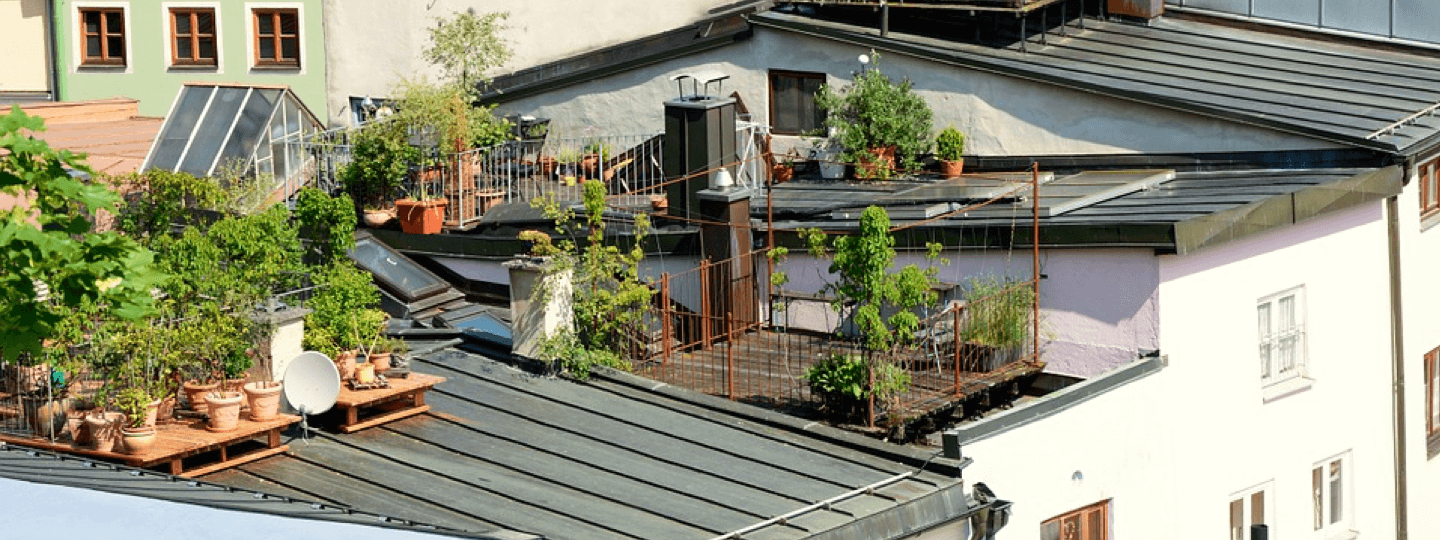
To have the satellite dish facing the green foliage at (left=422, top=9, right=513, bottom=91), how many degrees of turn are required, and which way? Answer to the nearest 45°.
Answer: approximately 180°

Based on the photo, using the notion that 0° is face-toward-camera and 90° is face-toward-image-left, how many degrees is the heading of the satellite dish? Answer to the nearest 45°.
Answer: approximately 0°

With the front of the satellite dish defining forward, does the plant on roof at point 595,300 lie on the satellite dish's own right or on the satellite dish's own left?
on the satellite dish's own left

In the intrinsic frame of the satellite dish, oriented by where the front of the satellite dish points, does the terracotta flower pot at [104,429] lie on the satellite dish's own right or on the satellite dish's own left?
on the satellite dish's own right

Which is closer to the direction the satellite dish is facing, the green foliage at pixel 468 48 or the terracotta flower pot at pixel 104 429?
the terracotta flower pot

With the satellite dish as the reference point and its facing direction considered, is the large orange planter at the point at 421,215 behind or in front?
behind

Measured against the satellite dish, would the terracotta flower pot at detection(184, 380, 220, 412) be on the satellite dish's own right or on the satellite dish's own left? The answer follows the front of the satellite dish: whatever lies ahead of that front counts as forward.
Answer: on the satellite dish's own right

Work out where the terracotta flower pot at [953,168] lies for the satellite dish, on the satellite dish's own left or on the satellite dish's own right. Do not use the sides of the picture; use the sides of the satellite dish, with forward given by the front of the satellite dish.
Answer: on the satellite dish's own left

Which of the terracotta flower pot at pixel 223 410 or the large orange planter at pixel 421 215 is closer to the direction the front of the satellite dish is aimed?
the terracotta flower pot

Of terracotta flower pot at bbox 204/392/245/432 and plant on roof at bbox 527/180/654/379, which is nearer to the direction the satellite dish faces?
the terracotta flower pot

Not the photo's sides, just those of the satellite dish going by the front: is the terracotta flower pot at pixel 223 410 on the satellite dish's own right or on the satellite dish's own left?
on the satellite dish's own right
